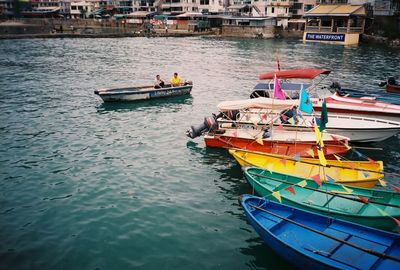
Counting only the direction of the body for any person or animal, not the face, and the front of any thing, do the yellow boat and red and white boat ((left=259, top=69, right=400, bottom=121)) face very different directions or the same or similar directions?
very different directions

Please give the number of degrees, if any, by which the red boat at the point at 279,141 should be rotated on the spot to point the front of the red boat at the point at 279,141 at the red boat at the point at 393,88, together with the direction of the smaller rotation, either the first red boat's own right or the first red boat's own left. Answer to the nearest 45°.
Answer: approximately 45° to the first red boat's own left

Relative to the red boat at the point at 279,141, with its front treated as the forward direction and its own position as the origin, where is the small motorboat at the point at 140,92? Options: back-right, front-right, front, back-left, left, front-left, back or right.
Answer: back-left

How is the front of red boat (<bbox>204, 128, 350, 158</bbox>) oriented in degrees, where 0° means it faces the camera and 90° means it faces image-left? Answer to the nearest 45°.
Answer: approximately 270°

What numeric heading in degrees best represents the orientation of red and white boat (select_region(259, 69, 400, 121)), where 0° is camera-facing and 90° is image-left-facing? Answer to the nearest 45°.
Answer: approximately 270°
